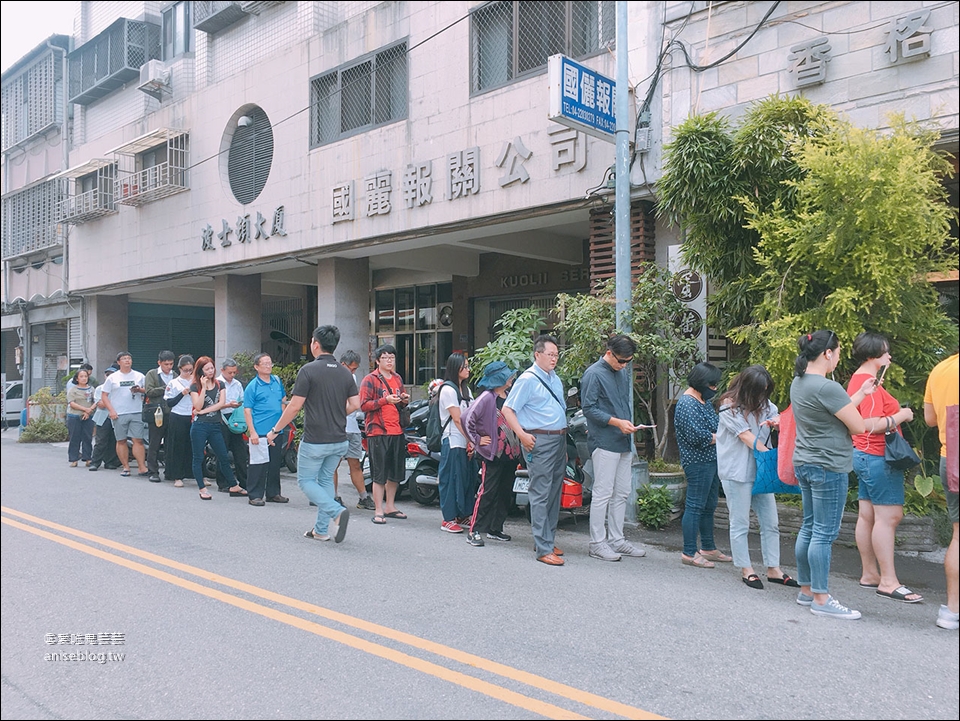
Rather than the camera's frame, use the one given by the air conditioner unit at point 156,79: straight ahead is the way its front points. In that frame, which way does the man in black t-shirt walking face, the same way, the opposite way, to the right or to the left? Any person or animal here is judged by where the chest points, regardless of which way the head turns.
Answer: to the right

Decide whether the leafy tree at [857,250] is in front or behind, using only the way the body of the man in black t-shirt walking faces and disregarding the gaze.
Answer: behind

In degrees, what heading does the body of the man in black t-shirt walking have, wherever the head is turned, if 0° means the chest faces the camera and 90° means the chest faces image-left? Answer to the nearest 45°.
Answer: approximately 135°

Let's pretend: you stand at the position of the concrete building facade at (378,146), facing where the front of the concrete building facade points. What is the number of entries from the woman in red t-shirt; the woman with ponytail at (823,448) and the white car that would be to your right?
1

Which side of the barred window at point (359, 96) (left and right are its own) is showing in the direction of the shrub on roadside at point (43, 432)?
right

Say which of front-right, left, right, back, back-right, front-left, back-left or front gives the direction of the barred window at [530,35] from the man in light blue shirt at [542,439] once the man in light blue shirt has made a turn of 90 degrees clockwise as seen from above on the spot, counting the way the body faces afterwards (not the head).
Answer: back-right
